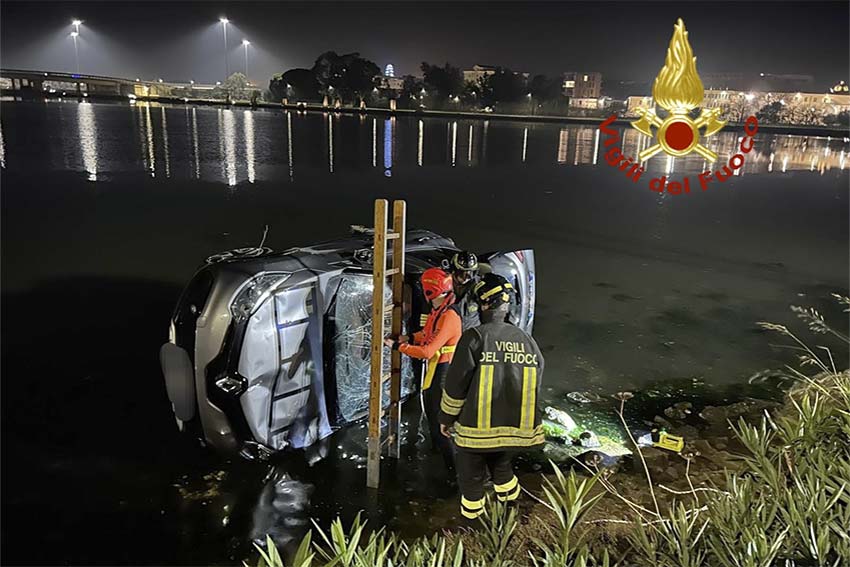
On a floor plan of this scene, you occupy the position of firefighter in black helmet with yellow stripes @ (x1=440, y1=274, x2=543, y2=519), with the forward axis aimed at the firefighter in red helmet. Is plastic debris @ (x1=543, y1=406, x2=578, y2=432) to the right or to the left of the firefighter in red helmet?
right

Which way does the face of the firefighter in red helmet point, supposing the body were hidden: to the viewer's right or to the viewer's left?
to the viewer's left

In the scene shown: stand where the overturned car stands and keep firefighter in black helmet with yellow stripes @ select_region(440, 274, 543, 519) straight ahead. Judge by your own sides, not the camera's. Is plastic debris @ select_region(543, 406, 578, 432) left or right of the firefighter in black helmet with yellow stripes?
left

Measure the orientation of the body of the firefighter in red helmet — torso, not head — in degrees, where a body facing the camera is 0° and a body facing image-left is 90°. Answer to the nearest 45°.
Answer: approximately 90°

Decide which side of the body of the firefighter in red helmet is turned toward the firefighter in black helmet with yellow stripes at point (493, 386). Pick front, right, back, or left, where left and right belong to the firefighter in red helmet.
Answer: left

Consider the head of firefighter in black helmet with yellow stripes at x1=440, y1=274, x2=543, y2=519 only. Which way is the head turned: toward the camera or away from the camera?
away from the camera

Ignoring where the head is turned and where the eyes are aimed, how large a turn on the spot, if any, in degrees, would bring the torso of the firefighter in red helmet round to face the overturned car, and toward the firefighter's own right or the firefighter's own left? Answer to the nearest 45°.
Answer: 0° — they already face it

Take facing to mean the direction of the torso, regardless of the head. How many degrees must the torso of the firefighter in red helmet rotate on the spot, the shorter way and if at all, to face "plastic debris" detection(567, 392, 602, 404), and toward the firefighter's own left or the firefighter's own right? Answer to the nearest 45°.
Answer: approximately 135° to the firefighter's own right

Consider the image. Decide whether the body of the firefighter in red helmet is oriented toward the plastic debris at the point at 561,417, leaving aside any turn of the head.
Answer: no
